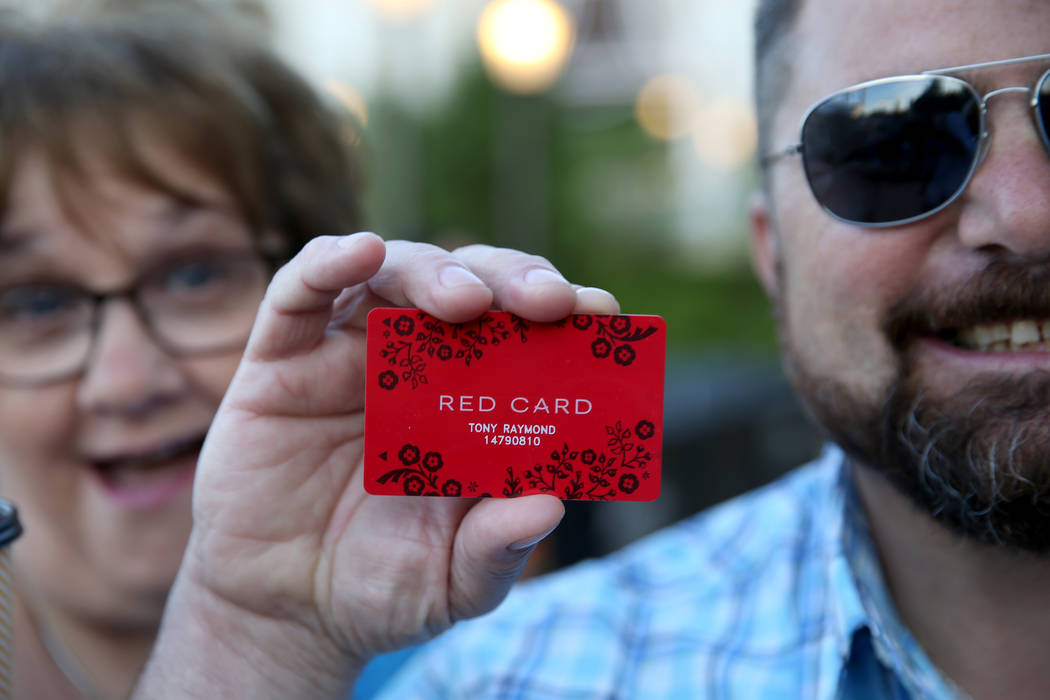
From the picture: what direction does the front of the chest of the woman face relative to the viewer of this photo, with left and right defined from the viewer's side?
facing the viewer

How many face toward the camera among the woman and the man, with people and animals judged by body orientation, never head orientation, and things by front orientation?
2

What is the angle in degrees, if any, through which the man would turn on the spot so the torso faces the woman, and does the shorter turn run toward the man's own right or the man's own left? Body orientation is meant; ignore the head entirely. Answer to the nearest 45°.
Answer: approximately 90° to the man's own right

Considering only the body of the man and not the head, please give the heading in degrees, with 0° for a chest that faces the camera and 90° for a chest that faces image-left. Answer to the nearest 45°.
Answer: approximately 0°

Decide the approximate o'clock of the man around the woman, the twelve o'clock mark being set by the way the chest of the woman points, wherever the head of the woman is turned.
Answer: The man is roughly at 10 o'clock from the woman.
